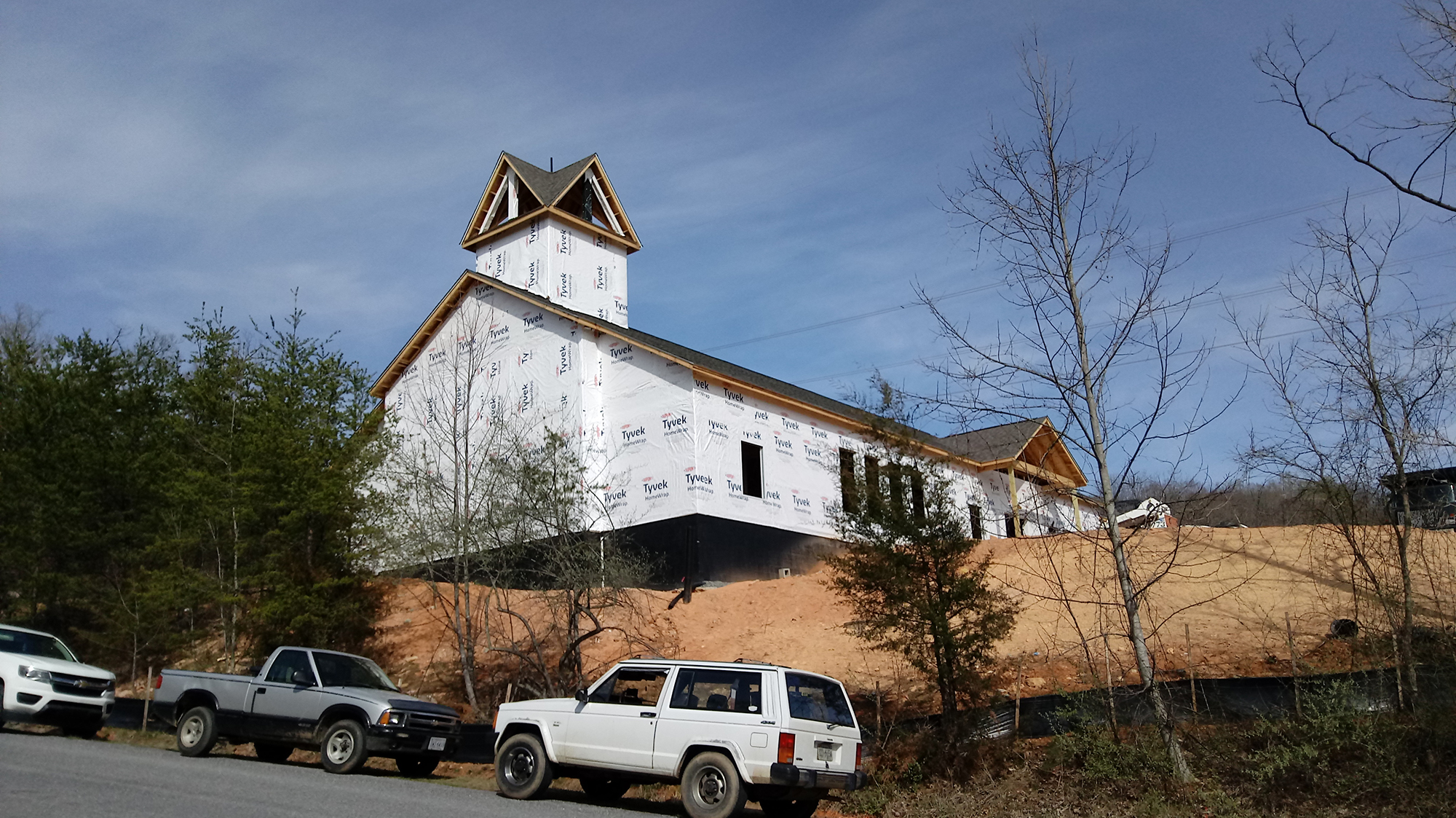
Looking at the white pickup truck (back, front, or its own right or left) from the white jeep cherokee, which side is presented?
front

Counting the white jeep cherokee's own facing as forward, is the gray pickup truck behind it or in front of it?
in front

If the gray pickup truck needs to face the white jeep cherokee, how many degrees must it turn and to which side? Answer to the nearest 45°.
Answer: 0° — it already faces it

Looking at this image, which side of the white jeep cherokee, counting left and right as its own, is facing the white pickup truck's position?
front

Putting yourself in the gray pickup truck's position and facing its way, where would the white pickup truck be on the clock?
The white pickup truck is roughly at 6 o'clock from the gray pickup truck.

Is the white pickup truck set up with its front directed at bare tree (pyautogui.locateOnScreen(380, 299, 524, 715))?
no

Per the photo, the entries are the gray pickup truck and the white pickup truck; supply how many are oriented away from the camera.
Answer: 0

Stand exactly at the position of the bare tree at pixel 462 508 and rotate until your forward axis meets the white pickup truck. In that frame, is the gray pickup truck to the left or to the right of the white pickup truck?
left

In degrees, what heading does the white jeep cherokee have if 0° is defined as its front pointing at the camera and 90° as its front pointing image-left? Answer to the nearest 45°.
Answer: approximately 135°

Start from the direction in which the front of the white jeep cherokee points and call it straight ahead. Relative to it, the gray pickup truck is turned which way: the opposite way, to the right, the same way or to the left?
the opposite way

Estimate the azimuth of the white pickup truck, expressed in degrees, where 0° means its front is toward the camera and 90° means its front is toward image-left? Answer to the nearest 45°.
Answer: approximately 315°

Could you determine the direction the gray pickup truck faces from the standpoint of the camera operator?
facing the viewer and to the right of the viewer

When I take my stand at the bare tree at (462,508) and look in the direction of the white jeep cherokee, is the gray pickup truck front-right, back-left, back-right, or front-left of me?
front-right
